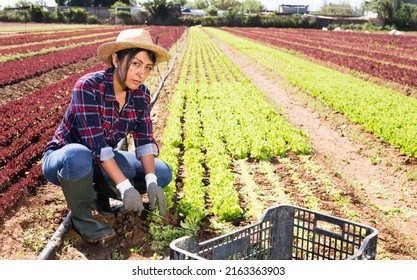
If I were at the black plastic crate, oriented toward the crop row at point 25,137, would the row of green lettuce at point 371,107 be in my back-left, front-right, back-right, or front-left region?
front-right

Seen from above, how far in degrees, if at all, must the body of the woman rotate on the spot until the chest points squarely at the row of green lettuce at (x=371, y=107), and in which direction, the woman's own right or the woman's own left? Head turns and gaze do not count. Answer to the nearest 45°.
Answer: approximately 90° to the woman's own left

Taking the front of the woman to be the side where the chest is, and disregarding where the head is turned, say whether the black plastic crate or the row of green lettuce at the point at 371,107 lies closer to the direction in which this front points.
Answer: the black plastic crate

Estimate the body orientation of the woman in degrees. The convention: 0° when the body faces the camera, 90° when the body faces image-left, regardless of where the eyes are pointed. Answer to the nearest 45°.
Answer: approximately 315°

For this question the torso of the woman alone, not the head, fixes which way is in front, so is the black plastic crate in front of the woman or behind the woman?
in front

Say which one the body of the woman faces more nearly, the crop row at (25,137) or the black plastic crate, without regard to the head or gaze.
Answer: the black plastic crate
